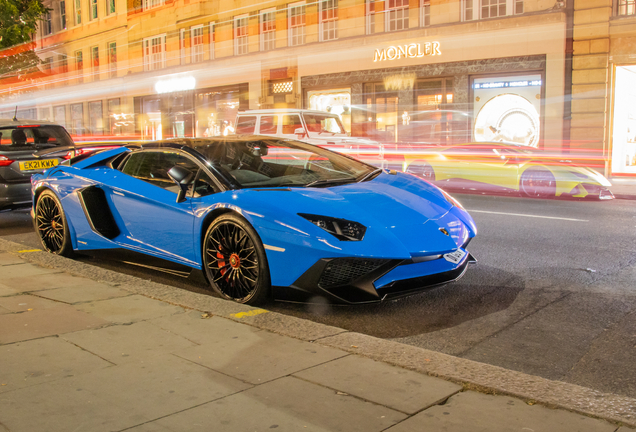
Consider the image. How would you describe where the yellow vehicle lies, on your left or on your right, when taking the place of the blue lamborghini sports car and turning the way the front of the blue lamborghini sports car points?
on your left

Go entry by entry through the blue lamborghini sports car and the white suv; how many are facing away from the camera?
0

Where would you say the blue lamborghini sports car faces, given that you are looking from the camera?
facing the viewer and to the right of the viewer

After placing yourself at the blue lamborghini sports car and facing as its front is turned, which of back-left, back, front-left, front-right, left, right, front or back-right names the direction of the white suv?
back-left
